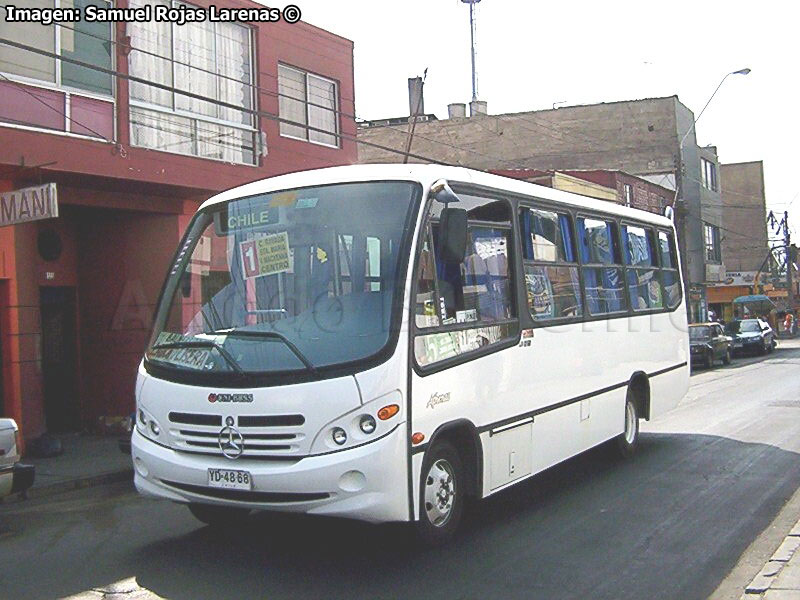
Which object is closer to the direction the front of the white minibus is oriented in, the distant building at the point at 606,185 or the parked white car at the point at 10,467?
the parked white car

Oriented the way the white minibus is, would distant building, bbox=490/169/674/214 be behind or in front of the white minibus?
behind

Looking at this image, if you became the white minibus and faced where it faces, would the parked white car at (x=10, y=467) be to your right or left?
on your right

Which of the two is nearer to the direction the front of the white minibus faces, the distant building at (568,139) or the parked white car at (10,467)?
the parked white car

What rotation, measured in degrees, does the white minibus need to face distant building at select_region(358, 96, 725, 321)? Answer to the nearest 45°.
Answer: approximately 135° to its right

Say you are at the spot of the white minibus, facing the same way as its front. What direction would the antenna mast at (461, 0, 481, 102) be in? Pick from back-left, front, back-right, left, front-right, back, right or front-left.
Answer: back-right

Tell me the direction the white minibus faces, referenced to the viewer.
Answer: facing the viewer and to the left of the viewer

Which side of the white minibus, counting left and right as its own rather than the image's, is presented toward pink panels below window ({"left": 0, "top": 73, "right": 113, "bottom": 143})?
right
